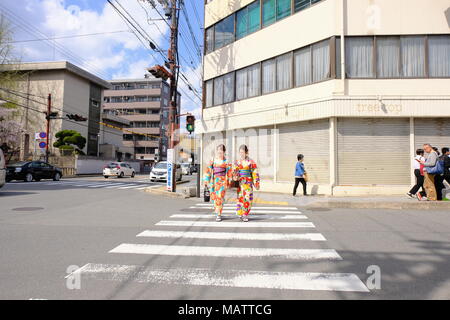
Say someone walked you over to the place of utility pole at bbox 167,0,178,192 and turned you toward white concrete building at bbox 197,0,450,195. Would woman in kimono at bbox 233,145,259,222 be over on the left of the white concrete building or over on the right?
right

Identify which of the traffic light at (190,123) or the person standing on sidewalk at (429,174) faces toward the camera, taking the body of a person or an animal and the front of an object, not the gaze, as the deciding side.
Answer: the traffic light

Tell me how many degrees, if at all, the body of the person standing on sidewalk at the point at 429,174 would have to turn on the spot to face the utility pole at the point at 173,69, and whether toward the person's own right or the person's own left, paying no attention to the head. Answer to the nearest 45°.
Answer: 0° — they already face it

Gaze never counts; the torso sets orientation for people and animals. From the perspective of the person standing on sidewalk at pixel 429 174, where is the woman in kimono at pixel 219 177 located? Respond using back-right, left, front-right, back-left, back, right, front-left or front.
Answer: front-left

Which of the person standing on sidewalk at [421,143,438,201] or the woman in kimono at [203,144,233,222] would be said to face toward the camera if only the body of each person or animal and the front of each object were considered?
the woman in kimono

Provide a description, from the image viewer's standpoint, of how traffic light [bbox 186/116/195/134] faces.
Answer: facing the viewer

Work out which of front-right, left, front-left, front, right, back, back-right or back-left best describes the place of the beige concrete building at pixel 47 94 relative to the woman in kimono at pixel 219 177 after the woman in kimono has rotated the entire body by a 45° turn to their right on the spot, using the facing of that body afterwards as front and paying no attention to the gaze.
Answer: right

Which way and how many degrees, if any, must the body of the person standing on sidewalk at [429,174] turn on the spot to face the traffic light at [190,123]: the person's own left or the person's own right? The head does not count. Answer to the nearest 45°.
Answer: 0° — they already face it

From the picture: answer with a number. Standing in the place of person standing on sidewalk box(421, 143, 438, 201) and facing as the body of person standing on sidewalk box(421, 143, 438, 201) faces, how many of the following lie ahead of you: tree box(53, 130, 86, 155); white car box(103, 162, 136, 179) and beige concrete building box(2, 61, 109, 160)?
3

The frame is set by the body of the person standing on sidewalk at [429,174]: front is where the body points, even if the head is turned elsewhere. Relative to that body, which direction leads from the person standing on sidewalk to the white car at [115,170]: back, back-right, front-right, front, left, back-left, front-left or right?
front

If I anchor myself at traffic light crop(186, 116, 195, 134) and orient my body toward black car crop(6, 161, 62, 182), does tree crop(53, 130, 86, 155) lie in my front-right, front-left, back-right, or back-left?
front-right

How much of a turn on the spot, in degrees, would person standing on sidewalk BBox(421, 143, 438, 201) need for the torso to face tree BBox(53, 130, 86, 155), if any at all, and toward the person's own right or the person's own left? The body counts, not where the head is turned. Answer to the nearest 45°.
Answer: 0° — they already face it

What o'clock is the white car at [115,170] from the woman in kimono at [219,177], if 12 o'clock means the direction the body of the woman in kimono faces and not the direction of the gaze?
The white car is roughly at 5 o'clock from the woman in kimono.

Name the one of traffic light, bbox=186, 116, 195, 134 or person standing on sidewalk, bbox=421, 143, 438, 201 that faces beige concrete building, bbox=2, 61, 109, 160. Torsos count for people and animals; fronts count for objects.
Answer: the person standing on sidewalk

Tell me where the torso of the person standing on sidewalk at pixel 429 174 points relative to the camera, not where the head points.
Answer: to the viewer's left

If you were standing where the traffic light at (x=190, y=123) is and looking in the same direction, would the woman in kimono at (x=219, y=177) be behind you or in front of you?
in front

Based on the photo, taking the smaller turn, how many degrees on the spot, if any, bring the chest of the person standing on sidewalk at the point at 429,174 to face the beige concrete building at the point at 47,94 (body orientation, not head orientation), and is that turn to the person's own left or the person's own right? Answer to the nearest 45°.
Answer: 0° — they already face it
